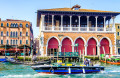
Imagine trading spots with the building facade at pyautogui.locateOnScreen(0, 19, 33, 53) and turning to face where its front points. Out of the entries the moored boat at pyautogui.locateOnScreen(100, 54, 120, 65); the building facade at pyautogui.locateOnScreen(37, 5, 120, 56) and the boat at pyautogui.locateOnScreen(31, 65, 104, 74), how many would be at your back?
0

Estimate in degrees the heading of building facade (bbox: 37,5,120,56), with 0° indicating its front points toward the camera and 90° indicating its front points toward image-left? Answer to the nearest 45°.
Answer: approximately 0°

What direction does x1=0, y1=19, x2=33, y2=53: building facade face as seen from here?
toward the camera

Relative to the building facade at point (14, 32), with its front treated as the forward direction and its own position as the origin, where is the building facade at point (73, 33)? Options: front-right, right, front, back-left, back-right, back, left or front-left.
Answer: front-left

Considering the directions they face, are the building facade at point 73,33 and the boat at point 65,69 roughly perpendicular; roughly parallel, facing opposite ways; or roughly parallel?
roughly perpendicular

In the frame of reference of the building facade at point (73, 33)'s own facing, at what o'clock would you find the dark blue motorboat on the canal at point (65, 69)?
The dark blue motorboat on the canal is roughly at 12 o'clock from the building facade.

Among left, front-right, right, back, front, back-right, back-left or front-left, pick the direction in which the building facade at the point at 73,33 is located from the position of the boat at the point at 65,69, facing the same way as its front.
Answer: right

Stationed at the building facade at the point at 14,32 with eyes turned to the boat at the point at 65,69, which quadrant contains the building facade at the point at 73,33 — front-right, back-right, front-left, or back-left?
front-left

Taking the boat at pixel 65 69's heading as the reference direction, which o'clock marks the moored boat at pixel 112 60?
the moored boat at pixel 112 60 is roughly at 4 o'clock from the boat at pixel 65 69.

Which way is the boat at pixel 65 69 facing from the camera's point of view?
to the viewer's left

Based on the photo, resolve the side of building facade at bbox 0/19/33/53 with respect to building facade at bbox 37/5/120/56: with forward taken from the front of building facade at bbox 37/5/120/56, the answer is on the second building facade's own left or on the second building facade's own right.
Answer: on the second building facade's own right

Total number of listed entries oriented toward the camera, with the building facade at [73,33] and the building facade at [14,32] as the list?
2

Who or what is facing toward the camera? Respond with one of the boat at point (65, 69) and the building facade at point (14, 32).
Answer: the building facade

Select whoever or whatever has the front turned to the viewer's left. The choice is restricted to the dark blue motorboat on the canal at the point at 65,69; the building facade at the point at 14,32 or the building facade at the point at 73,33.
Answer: the dark blue motorboat on the canal

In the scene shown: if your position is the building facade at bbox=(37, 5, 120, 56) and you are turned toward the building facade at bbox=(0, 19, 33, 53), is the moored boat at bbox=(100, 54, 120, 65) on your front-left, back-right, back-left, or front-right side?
back-left

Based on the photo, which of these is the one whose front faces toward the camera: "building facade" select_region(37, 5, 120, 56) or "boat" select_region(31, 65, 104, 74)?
the building facade
